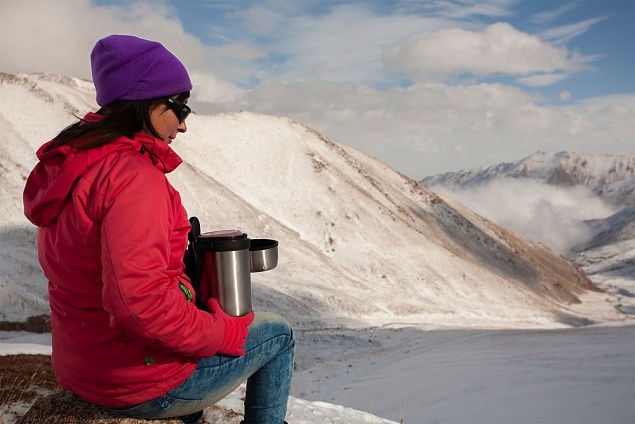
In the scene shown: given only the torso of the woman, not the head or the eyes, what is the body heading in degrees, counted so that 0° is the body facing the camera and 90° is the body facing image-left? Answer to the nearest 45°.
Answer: approximately 225°

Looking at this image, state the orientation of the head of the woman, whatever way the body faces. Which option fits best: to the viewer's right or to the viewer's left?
to the viewer's right
